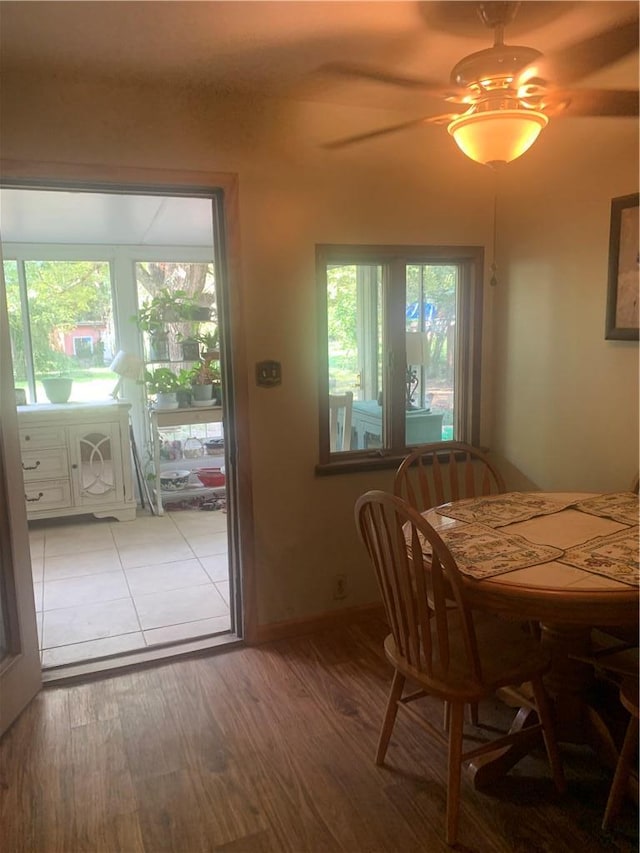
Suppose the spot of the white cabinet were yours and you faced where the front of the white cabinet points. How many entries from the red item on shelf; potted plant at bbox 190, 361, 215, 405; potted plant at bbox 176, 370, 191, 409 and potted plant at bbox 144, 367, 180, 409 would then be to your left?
4

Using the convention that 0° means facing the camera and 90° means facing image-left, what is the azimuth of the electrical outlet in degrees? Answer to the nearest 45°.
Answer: approximately 0°

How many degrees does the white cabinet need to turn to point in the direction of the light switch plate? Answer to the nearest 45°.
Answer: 0° — it already faces it

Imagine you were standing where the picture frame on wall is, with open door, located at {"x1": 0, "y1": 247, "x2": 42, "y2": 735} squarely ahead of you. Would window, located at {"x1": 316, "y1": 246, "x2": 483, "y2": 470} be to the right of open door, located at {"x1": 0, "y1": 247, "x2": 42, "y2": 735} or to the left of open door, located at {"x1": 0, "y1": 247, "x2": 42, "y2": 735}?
right

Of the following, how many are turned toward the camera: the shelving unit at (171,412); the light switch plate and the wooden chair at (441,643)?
2

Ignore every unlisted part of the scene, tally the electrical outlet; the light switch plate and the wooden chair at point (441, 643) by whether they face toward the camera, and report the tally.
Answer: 2

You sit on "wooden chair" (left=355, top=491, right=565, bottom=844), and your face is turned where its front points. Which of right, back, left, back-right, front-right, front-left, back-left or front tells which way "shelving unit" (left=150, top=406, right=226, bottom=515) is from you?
left

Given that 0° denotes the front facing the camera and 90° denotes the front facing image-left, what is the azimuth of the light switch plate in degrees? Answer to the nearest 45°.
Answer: approximately 0°

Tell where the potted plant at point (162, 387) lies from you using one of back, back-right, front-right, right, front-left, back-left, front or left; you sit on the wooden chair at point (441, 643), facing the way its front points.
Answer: left

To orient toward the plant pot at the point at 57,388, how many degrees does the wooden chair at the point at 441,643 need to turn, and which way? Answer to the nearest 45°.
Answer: approximately 90° to its left

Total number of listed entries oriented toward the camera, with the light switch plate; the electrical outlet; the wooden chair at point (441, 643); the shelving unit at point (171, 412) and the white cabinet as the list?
4

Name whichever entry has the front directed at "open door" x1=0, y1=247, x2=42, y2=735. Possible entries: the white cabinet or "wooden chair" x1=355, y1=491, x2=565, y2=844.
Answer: the white cabinet

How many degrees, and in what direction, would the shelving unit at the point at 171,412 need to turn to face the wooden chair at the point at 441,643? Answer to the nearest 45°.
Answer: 0° — it already faces it

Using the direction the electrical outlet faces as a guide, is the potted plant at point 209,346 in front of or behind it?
behind

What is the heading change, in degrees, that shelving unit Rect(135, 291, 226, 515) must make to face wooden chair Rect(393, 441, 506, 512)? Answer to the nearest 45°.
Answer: approximately 45° to its left

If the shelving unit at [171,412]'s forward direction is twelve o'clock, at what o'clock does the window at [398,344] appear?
The window is roughly at 11 o'clock from the shelving unit.
